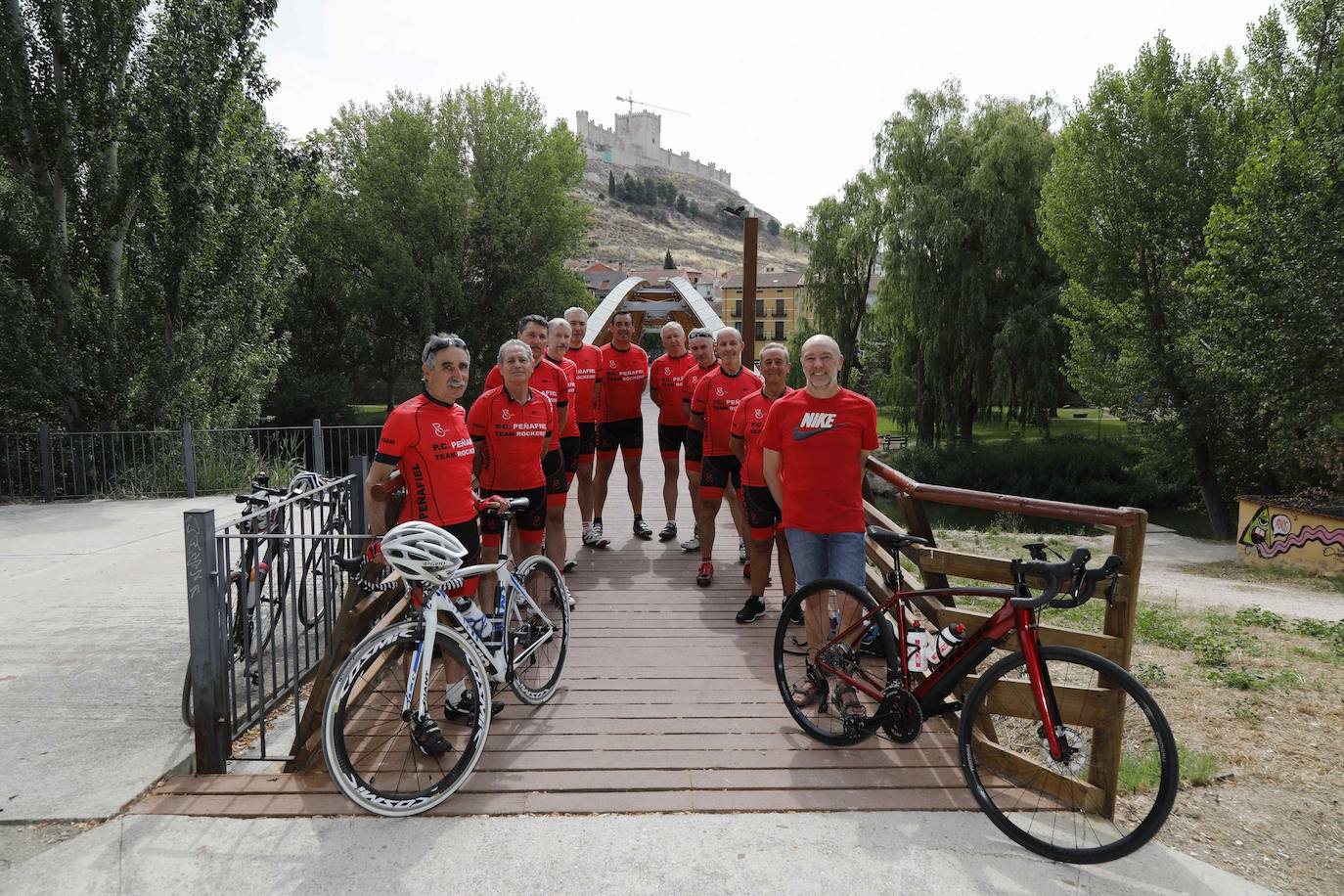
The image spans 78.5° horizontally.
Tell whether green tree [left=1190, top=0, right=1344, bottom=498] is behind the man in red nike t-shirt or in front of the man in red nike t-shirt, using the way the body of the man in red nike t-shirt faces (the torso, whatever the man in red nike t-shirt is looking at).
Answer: behind

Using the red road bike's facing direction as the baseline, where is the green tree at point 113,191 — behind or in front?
behind

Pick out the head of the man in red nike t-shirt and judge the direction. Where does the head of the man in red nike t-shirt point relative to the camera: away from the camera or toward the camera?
toward the camera

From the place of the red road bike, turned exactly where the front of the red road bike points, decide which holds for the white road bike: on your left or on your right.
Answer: on your right

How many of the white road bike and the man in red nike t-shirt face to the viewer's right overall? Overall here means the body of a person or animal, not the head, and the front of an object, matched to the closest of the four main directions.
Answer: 0

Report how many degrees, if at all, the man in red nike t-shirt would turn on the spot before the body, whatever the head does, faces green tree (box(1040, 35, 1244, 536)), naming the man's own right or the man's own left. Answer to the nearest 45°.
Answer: approximately 135° to the man's own left

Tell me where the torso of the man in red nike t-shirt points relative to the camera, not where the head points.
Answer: toward the camera

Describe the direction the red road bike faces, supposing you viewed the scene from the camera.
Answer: facing the viewer and to the right of the viewer

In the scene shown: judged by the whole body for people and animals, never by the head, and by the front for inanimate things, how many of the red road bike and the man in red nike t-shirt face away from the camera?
0

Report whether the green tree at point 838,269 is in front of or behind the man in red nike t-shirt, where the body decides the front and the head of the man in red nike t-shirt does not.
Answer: behind

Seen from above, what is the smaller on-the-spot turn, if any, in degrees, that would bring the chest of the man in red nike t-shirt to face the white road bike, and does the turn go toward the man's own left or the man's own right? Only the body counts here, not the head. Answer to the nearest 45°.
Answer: approximately 45° to the man's own right

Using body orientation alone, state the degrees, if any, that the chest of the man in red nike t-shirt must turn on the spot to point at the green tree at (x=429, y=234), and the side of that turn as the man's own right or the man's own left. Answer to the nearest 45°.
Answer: approximately 135° to the man's own right

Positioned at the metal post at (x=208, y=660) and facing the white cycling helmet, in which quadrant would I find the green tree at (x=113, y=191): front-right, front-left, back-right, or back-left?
back-left

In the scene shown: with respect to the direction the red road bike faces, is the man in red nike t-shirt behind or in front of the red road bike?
behind
